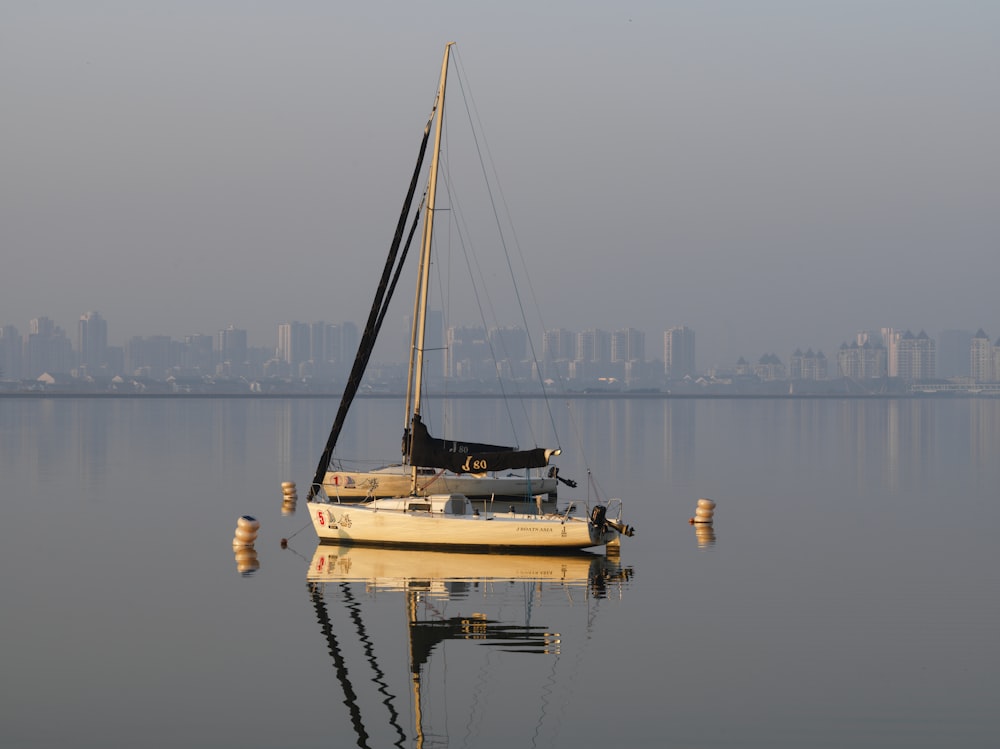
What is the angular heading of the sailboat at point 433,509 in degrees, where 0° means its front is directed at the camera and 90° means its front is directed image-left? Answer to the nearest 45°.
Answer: approximately 90°

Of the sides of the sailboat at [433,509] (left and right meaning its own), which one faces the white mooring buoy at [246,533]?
front

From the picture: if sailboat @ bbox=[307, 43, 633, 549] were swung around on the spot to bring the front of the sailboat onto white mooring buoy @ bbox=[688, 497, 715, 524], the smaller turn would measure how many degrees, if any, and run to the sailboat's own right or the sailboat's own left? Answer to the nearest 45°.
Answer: approximately 135° to the sailboat's own right
